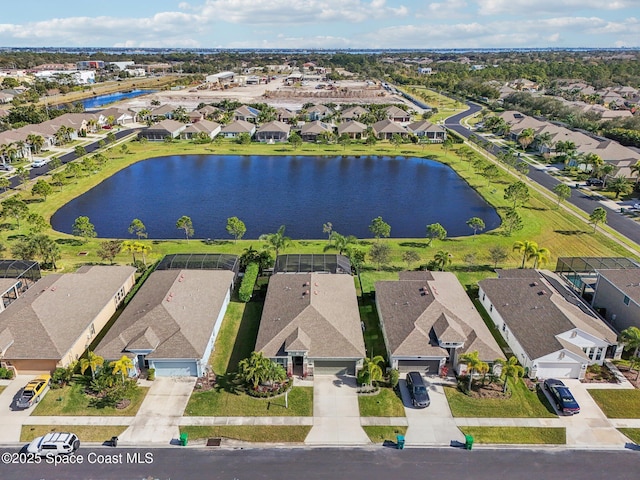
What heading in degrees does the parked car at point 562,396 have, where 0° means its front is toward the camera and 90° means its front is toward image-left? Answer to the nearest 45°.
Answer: approximately 135°

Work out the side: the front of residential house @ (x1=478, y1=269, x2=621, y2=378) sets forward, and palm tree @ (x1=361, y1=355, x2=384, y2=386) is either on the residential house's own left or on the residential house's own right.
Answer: on the residential house's own right

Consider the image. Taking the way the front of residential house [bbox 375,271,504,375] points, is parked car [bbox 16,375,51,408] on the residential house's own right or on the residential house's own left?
on the residential house's own right

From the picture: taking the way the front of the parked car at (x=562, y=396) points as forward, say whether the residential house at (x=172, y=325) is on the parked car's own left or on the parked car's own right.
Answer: on the parked car's own left

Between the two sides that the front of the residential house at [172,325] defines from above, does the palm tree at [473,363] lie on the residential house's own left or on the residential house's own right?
on the residential house's own left

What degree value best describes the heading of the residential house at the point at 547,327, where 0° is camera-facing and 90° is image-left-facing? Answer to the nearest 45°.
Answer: approximately 315°

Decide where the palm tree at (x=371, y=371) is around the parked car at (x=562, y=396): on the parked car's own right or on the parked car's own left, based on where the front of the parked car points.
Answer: on the parked car's own left

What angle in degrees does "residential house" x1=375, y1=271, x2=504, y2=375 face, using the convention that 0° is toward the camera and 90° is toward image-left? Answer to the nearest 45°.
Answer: approximately 0°

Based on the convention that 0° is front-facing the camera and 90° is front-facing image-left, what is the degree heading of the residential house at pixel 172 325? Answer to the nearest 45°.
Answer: approximately 0°

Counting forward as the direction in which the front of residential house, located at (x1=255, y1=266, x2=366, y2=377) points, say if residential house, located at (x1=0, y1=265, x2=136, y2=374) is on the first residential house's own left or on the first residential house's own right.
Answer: on the first residential house's own right

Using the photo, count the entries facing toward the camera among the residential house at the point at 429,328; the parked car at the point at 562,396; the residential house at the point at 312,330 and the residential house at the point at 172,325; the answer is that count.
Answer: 3

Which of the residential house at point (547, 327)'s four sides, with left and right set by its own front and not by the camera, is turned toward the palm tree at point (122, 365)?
right

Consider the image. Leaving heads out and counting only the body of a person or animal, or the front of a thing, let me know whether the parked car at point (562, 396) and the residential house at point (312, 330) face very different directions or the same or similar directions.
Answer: very different directions
